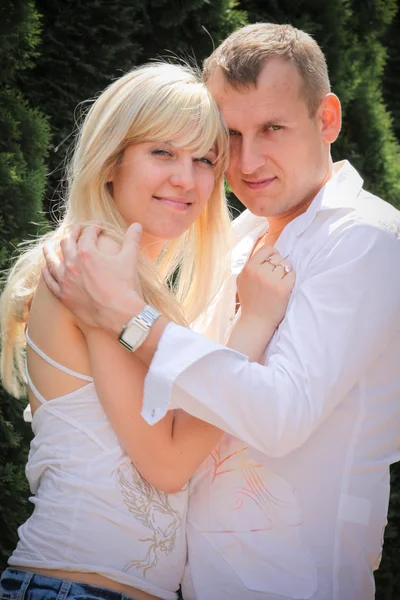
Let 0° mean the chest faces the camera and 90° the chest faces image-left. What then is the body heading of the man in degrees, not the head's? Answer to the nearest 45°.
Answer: approximately 45°

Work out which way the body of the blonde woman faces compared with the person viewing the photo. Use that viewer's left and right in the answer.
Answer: facing to the right of the viewer
